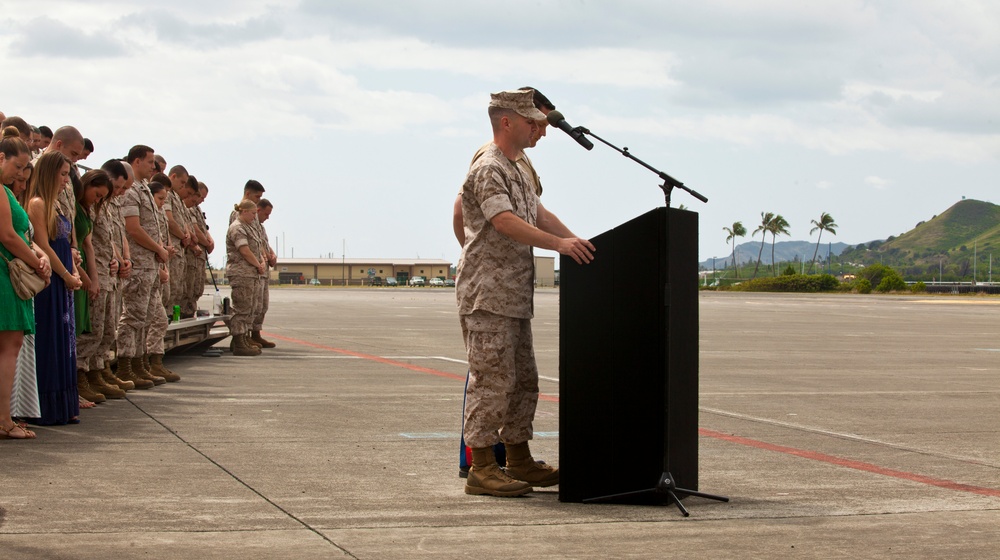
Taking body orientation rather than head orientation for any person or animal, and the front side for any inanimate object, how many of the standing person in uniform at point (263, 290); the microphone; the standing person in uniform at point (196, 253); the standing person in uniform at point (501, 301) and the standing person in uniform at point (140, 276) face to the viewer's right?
4

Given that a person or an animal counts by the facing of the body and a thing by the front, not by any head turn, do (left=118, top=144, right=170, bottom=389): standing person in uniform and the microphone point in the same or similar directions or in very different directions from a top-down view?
very different directions

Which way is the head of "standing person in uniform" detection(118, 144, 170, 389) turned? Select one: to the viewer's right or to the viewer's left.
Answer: to the viewer's right

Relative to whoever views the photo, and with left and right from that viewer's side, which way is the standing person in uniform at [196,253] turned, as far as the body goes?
facing to the right of the viewer

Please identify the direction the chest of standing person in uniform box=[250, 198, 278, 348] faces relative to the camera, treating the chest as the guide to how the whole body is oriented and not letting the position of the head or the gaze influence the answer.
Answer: to the viewer's right

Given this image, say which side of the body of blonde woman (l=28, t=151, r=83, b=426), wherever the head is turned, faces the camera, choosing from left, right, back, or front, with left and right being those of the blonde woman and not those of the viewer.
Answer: right

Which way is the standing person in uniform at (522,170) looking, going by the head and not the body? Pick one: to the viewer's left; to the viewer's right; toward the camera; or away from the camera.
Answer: to the viewer's right

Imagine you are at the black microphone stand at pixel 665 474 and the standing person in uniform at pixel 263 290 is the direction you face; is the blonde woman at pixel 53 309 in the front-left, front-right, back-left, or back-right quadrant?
front-left

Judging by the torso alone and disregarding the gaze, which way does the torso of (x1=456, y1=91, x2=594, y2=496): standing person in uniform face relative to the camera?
to the viewer's right

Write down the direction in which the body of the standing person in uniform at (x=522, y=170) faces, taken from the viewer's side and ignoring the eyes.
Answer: to the viewer's right

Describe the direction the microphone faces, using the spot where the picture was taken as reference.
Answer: facing to the left of the viewer

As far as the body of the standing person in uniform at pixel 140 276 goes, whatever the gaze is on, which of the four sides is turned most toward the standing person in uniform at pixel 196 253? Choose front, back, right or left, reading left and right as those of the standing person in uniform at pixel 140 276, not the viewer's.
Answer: left

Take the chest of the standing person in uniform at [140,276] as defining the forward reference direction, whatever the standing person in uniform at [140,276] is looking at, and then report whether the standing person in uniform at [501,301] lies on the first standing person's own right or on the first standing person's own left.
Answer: on the first standing person's own right

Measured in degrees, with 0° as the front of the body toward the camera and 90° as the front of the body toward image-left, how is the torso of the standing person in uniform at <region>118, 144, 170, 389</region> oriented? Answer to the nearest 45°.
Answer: approximately 270°
